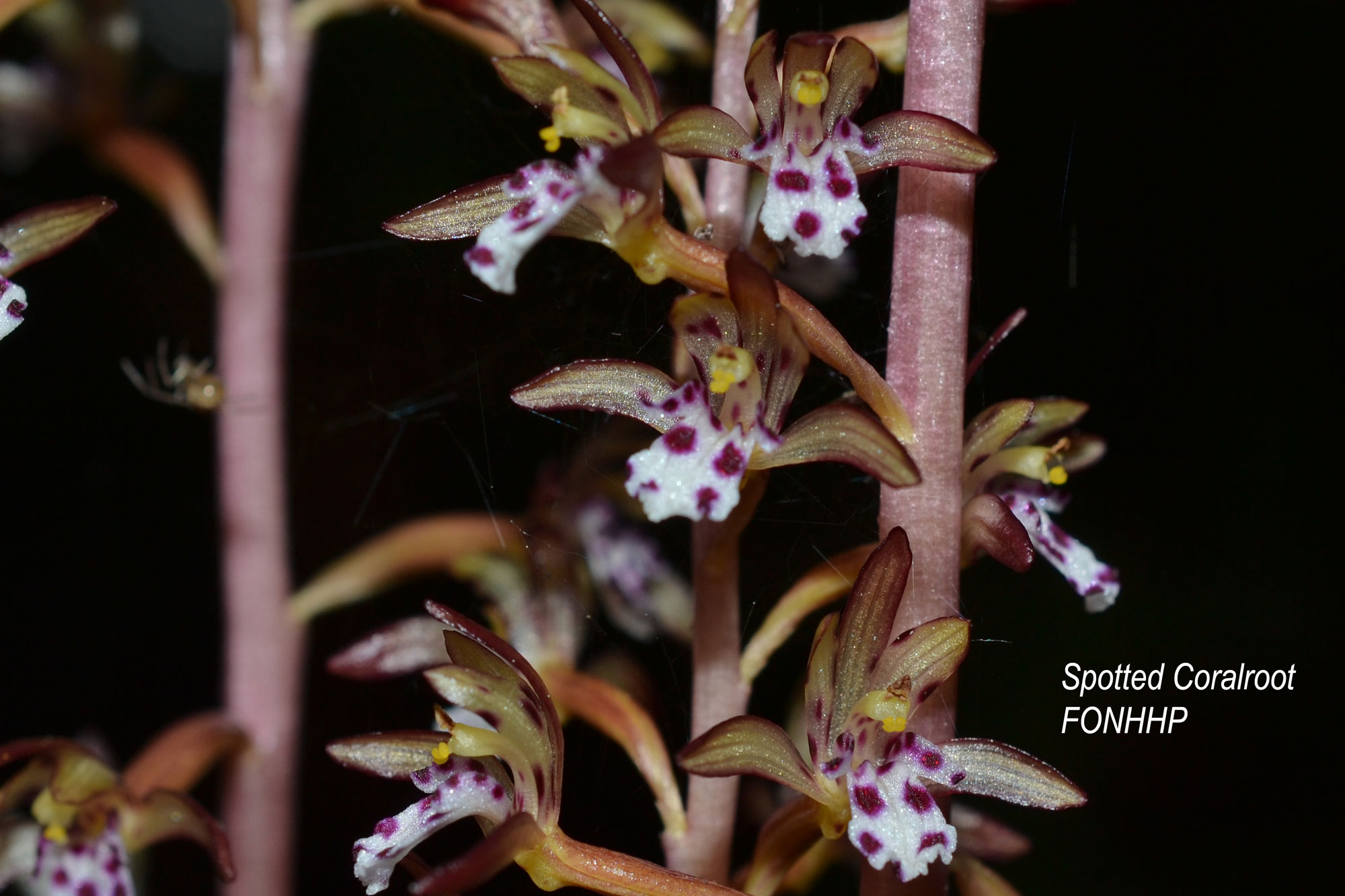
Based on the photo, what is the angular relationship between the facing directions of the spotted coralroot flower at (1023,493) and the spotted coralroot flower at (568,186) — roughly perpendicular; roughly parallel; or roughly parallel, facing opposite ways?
roughly parallel, facing opposite ways

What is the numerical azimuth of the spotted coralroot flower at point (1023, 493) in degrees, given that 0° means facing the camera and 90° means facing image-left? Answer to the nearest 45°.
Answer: approximately 270°

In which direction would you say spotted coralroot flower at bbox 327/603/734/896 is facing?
to the viewer's left

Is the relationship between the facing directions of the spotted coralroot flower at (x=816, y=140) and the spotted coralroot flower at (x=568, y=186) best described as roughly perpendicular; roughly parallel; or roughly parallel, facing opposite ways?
roughly perpendicular

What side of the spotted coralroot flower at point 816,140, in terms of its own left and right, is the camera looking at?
front

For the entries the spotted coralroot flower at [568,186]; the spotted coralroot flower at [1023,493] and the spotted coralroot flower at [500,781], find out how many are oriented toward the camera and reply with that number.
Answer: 0
